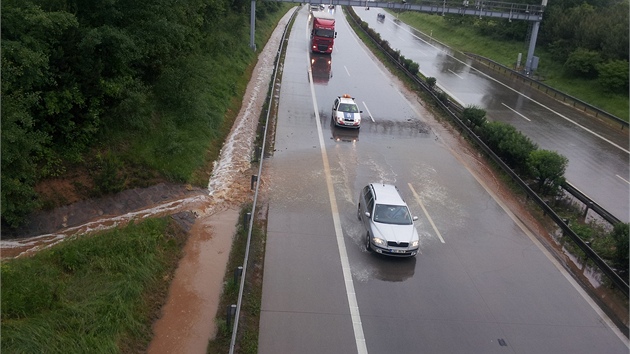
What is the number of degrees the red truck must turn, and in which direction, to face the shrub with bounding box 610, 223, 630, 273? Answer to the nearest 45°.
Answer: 0° — it already faces it

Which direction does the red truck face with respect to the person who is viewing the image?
facing the viewer

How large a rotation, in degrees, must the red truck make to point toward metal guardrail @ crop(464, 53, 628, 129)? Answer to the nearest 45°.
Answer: approximately 45° to its left

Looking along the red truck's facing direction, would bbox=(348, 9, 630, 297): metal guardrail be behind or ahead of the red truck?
ahead

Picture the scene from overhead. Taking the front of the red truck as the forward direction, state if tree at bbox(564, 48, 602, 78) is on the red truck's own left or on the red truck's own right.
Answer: on the red truck's own left

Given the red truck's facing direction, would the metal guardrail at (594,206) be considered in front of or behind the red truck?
in front

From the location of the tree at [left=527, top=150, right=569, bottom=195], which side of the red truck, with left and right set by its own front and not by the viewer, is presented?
front

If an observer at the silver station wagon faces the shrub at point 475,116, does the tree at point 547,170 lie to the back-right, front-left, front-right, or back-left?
front-right

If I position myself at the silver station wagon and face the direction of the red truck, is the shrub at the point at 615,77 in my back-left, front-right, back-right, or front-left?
front-right

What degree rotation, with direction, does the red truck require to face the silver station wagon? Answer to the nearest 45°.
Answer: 0° — it already faces it

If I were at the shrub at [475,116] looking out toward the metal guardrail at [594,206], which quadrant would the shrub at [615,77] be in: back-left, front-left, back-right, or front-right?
back-left

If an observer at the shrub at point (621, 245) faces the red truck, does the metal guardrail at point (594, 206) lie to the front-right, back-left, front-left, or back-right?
front-right

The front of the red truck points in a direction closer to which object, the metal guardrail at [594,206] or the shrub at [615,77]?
the metal guardrail
